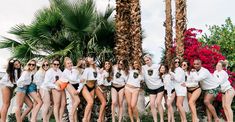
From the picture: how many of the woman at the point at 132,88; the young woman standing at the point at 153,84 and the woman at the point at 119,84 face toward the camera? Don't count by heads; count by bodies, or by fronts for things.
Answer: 3

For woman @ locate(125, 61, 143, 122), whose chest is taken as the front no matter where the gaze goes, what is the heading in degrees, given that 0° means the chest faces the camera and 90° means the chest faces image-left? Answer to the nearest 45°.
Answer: approximately 0°

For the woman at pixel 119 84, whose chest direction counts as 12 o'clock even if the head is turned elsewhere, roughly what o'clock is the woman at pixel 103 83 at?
the woman at pixel 103 83 is roughly at 3 o'clock from the woman at pixel 119 84.

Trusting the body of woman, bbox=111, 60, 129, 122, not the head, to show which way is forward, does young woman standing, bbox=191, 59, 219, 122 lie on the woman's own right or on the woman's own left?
on the woman's own left

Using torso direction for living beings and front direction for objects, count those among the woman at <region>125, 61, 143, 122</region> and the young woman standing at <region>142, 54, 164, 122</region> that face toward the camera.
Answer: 2

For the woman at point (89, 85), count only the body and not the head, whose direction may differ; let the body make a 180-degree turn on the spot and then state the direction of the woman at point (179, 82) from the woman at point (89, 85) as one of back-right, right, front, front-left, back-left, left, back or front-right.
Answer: back-right

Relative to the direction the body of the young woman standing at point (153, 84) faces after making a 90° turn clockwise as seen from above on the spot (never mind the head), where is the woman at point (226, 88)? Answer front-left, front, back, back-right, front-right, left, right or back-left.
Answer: back
